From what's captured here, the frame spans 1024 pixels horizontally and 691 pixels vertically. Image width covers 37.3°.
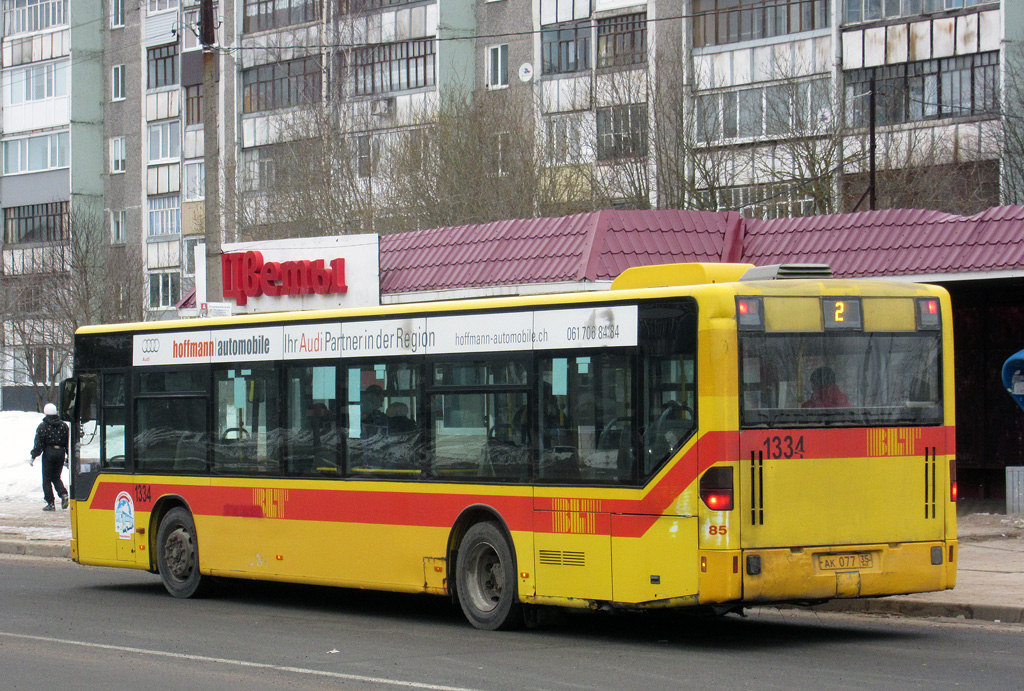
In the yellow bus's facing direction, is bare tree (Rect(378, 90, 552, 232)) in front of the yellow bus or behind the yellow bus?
in front

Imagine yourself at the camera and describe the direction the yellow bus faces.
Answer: facing away from the viewer and to the left of the viewer

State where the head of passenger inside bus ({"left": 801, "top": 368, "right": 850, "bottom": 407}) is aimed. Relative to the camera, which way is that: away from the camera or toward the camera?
away from the camera

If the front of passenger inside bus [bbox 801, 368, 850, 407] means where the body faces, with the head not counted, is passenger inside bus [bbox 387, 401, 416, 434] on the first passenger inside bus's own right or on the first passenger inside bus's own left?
on the first passenger inside bus's own left

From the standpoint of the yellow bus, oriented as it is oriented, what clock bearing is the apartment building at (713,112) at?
The apartment building is roughly at 2 o'clock from the yellow bus.

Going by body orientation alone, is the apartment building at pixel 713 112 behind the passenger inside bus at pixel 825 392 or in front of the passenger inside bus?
in front

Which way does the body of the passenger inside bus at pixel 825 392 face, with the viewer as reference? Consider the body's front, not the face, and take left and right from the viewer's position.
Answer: facing away from the viewer

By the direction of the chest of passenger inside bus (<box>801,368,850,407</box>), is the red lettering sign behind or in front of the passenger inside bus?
in front
